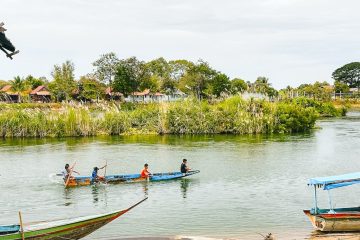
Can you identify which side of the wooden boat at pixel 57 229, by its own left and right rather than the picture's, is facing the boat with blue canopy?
front

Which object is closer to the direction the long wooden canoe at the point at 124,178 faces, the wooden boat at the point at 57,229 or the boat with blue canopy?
the boat with blue canopy

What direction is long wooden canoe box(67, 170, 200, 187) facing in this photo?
to the viewer's right

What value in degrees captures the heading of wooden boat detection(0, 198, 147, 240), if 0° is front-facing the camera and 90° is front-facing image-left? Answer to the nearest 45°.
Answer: approximately 270°

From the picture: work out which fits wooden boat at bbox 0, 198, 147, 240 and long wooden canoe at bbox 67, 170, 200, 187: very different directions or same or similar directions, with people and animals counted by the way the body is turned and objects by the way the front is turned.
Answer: same or similar directions

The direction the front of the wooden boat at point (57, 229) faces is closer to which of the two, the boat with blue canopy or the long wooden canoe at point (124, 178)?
the boat with blue canopy

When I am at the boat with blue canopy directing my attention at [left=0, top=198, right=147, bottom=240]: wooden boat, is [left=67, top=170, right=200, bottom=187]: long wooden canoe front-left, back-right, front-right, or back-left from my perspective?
front-right

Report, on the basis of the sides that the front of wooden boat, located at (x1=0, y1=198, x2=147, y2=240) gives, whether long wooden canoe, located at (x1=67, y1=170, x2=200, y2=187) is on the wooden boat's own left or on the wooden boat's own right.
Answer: on the wooden boat's own left

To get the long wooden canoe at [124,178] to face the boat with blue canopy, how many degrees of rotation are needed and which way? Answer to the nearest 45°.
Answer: approximately 45° to its right

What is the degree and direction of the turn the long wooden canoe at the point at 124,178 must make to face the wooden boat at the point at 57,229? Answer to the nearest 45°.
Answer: approximately 90° to its right
